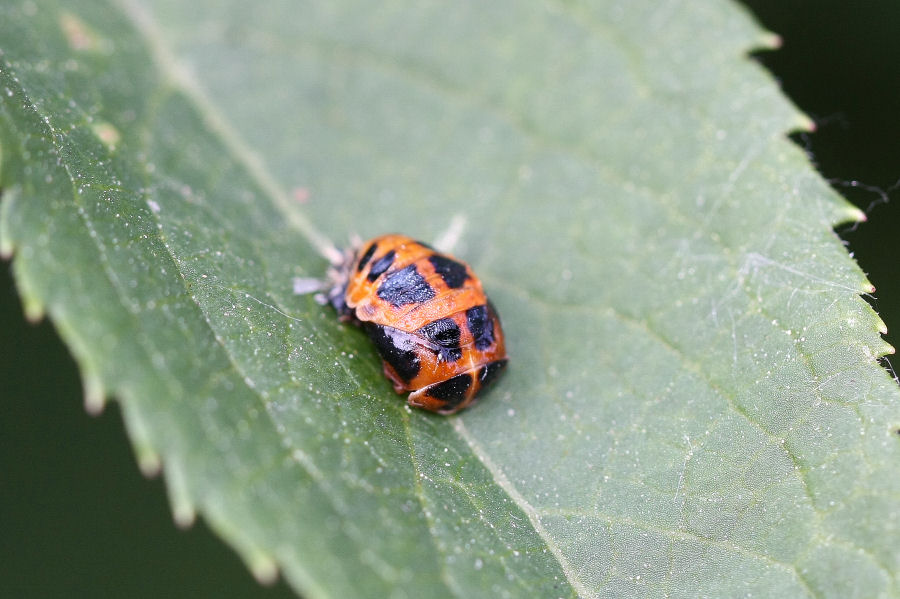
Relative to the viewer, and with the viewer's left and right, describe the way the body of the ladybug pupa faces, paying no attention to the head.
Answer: facing the viewer and to the right of the viewer
